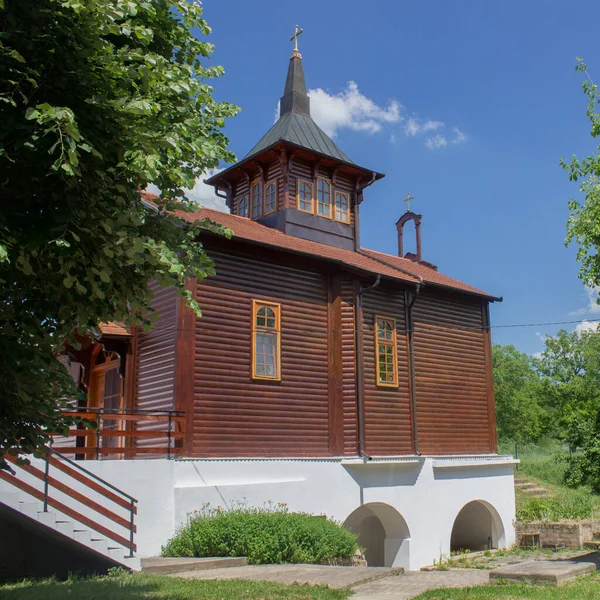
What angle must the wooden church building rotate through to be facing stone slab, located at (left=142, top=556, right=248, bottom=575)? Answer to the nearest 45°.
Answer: approximately 45° to its left

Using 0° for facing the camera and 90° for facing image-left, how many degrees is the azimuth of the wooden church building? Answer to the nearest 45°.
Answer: approximately 45°

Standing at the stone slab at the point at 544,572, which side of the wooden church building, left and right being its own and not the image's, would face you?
left

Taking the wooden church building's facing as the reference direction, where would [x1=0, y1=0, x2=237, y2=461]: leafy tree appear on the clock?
The leafy tree is roughly at 11 o'clock from the wooden church building.

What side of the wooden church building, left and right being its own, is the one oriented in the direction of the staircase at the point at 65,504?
front
